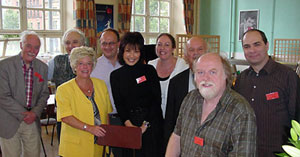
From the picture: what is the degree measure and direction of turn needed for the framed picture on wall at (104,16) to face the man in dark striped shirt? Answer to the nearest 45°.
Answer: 0° — it already faces them

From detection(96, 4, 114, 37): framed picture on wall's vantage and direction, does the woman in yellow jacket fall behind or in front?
in front

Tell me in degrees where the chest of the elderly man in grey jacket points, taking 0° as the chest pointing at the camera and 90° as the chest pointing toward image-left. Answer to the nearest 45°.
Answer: approximately 315°

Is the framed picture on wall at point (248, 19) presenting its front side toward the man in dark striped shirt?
yes

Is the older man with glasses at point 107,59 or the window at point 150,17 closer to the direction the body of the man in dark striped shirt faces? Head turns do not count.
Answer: the older man with glasses

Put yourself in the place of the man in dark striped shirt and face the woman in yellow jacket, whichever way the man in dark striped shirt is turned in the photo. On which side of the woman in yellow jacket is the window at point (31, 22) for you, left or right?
right

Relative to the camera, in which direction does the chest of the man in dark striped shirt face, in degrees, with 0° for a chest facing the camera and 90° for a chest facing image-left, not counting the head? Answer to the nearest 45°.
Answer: approximately 45°

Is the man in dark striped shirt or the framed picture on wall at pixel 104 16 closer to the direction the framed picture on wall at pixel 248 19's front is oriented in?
the man in dark striped shirt

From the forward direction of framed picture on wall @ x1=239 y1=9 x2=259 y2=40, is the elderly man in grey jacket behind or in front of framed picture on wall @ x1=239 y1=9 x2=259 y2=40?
in front

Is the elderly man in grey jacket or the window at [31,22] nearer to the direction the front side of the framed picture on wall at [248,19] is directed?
the elderly man in grey jacket

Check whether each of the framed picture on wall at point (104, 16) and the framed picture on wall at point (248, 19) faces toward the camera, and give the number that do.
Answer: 2

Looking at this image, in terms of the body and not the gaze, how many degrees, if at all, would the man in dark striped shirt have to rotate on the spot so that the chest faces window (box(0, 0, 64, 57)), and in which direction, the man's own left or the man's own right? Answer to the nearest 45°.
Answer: approximately 90° to the man's own right

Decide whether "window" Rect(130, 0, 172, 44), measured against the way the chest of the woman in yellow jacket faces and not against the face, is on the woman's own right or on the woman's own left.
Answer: on the woman's own left
